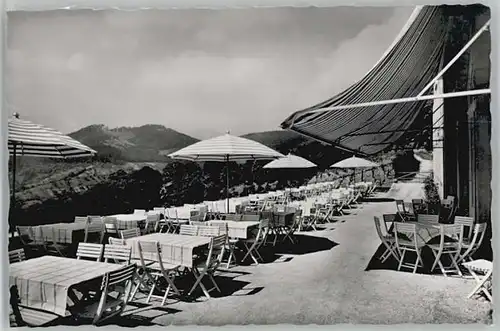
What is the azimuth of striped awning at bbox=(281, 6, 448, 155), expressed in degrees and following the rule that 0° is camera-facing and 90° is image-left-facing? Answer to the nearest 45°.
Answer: approximately 90°

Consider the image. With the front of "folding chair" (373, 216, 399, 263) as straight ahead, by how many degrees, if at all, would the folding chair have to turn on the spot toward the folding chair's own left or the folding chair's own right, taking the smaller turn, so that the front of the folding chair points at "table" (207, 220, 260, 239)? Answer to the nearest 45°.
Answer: approximately 180°

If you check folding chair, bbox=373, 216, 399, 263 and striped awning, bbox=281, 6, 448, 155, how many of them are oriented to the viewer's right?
1

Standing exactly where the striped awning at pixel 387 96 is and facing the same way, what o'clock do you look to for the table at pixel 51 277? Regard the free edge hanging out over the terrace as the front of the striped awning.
The table is roughly at 11 o'clock from the striped awning.

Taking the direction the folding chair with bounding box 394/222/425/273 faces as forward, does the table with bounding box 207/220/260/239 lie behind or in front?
behind

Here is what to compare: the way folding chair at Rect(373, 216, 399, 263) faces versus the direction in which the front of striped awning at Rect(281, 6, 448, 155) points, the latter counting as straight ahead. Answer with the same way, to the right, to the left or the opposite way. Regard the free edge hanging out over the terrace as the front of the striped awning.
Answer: the opposite way

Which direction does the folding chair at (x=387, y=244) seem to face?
to the viewer's right

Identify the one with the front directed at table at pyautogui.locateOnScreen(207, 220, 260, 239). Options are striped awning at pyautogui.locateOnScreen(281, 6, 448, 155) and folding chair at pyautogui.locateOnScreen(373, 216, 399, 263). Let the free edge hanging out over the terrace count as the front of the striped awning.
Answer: the striped awning

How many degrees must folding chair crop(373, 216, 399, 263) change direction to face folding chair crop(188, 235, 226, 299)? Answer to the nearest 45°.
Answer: approximately 180°

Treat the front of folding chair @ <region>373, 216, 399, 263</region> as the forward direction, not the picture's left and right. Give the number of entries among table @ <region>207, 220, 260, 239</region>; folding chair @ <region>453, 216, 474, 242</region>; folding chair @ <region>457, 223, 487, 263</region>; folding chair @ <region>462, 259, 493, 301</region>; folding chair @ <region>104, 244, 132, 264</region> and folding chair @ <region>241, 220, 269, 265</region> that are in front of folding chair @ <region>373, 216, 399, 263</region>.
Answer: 3

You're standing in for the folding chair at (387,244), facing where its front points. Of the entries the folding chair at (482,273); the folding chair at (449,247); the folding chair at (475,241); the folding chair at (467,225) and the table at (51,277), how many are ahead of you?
4

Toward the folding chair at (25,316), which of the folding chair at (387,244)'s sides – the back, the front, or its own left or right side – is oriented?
back
